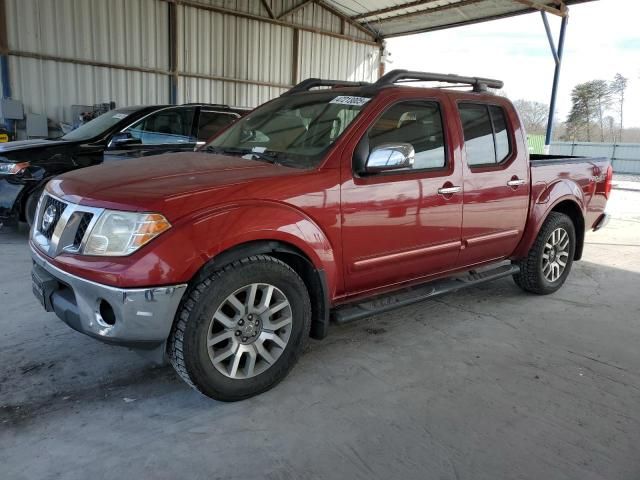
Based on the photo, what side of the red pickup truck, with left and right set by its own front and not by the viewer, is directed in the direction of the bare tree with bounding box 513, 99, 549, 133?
back

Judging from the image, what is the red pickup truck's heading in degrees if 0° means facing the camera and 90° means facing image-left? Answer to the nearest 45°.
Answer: approximately 45°

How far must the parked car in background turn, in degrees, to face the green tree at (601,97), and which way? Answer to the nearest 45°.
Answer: approximately 180°

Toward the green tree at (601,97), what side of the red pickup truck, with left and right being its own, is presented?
back

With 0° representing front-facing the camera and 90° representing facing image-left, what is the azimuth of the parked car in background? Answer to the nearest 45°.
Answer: approximately 45°

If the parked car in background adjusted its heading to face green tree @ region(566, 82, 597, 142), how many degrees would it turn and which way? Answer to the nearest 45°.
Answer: approximately 180°

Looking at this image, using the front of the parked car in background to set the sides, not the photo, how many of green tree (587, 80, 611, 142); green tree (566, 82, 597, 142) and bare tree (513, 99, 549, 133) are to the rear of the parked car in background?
3
